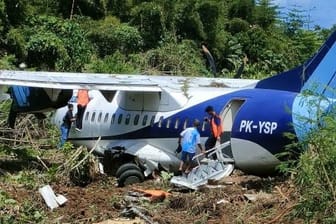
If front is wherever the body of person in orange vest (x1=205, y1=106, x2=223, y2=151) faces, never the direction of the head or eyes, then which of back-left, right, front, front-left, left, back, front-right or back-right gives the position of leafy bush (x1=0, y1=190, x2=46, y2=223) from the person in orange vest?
front-left

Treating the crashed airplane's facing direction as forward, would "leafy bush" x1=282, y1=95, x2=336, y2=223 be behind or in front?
behind

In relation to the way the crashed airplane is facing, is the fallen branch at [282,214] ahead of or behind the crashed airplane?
behind

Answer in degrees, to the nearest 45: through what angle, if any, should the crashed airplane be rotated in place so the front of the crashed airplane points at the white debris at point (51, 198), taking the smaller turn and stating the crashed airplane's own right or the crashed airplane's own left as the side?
approximately 90° to the crashed airplane's own left

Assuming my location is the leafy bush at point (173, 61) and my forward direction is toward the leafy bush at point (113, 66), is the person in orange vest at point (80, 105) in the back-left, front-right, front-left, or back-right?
front-left

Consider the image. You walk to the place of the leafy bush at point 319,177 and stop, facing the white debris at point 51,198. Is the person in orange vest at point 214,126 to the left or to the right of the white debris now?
right

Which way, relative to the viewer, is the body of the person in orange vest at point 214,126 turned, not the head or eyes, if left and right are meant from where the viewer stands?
facing to the left of the viewer

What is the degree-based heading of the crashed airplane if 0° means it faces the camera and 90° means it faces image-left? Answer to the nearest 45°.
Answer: approximately 135°

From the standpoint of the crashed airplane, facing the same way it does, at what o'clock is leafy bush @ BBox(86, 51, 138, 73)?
The leafy bush is roughly at 1 o'clock from the crashed airplane.
